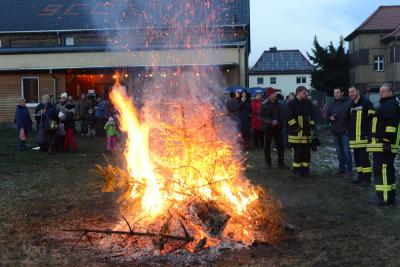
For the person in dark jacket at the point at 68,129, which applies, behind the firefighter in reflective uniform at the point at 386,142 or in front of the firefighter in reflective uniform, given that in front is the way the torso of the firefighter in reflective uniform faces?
in front

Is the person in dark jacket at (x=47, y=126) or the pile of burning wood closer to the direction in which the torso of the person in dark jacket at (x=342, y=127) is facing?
the pile of burning wood

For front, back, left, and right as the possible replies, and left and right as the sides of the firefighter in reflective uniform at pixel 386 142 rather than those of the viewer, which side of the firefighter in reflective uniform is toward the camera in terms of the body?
left

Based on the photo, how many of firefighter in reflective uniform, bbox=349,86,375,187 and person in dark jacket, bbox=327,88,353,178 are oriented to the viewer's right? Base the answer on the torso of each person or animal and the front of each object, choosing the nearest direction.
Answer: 0

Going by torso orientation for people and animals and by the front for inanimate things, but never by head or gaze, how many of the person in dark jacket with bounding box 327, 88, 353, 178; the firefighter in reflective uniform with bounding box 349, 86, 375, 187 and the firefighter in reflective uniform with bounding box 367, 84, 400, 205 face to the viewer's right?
0

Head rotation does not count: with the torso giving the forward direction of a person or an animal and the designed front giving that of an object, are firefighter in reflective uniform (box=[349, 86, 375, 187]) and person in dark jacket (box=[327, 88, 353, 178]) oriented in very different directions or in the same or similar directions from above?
same or similar directions

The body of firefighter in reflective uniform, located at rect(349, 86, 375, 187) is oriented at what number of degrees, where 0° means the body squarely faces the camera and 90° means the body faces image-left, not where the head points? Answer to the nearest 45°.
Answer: approximately 45°

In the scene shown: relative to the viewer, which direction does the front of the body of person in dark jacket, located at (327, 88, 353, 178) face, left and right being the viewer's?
facing the viewer and to the left of the viewer

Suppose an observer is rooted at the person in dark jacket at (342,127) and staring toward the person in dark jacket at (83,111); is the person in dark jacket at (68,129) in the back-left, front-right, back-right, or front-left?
front-left

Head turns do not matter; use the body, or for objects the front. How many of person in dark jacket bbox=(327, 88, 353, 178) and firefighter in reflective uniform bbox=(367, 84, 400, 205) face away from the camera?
0
